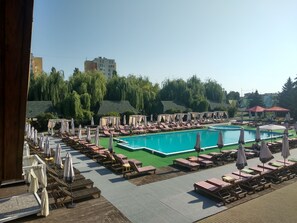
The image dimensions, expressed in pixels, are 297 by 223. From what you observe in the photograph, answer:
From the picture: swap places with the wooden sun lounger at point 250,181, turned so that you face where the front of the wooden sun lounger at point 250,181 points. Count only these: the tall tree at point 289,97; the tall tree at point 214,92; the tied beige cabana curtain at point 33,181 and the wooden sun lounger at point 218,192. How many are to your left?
2

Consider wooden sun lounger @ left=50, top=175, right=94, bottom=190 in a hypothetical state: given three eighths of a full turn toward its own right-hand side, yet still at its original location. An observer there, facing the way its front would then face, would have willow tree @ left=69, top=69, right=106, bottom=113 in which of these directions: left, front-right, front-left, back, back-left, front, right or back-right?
back-right

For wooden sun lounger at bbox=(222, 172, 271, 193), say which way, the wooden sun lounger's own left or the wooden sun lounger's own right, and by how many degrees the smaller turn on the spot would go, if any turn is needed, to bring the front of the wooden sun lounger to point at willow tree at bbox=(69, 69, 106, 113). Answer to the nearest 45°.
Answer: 0° — it already faces it

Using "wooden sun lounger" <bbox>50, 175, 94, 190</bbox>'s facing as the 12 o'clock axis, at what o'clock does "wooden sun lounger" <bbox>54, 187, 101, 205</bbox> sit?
"wooden sun lounger" <bbox>54, 187, 101, 205</bbox> is roughly at 4 o'clock from "wooden sun lounger" <bbox>50, 175, 94, 190</bbox>.

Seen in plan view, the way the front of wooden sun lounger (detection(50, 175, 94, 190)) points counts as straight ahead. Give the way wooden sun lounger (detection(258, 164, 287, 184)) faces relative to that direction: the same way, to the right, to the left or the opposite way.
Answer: to the left

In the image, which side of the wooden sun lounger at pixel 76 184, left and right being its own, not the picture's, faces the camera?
right

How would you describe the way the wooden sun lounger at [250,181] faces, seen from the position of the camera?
facing away from the viewer and to the left of the viewer

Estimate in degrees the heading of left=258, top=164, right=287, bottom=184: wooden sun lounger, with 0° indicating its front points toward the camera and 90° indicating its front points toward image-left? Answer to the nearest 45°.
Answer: approximately 135°

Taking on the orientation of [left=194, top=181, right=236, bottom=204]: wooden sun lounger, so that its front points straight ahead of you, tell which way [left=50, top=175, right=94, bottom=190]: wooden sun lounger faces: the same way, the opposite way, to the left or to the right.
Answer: to the right

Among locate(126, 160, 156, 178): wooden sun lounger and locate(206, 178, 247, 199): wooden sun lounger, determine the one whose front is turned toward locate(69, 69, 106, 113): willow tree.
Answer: locate(206, 178, 247, 199): wooden sun lounger

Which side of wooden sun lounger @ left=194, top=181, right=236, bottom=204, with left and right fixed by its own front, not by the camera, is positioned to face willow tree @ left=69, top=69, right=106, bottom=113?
front

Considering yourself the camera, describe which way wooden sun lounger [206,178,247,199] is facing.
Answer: facing away from the viewer and to the left of the viewer

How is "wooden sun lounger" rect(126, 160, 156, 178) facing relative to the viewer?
to the viewer's right

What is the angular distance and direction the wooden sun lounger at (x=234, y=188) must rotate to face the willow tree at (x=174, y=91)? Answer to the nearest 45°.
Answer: approximately 45° to its right
